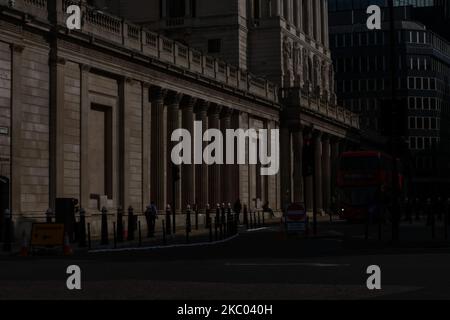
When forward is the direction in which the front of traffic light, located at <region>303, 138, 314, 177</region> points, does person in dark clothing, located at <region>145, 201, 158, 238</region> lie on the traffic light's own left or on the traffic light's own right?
on the traffic light's own right

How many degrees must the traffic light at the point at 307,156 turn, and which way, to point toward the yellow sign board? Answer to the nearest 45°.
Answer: approximately 45° to its right

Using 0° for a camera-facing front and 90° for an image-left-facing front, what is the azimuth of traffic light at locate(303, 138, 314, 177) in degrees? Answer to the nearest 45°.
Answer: approximately 0°
